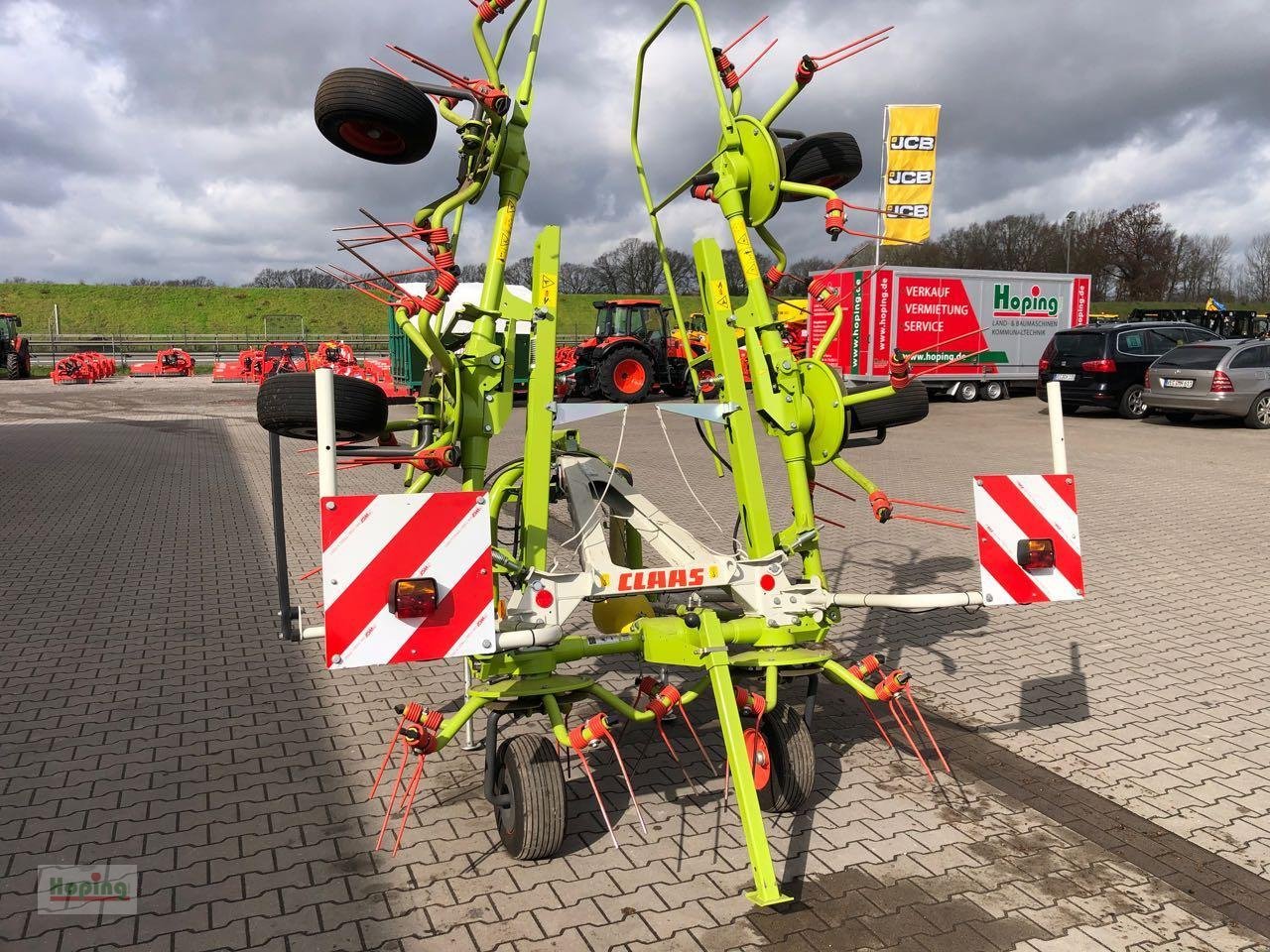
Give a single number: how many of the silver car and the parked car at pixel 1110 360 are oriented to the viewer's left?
0

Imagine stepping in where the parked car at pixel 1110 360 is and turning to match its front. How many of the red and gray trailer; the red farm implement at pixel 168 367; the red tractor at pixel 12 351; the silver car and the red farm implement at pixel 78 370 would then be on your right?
1

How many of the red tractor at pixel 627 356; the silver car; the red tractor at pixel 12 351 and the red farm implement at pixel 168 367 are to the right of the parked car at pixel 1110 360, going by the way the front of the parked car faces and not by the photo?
1

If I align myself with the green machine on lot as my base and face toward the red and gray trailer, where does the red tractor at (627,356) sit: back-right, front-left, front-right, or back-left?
front-left

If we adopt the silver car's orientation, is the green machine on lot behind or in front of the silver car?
behind

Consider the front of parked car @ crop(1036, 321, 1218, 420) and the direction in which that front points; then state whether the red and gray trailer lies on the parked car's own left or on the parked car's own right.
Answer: on the parked car's own left

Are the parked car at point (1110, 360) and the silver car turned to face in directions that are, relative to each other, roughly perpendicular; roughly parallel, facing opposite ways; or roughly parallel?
roughly parallel

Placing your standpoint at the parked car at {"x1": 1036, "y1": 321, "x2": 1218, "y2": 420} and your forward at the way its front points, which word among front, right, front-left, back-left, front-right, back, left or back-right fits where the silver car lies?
right

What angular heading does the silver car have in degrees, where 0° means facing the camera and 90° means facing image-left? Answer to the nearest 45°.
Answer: approximately 225°

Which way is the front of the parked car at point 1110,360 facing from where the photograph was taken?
facing away from the viewer and to the right of the viewer

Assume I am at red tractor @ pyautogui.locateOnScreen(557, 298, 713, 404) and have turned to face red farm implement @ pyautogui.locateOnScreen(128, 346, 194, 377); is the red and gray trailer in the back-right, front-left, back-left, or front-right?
back-right

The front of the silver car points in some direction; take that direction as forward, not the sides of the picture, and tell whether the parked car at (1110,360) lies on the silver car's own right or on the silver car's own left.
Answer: on the silver car's own left
